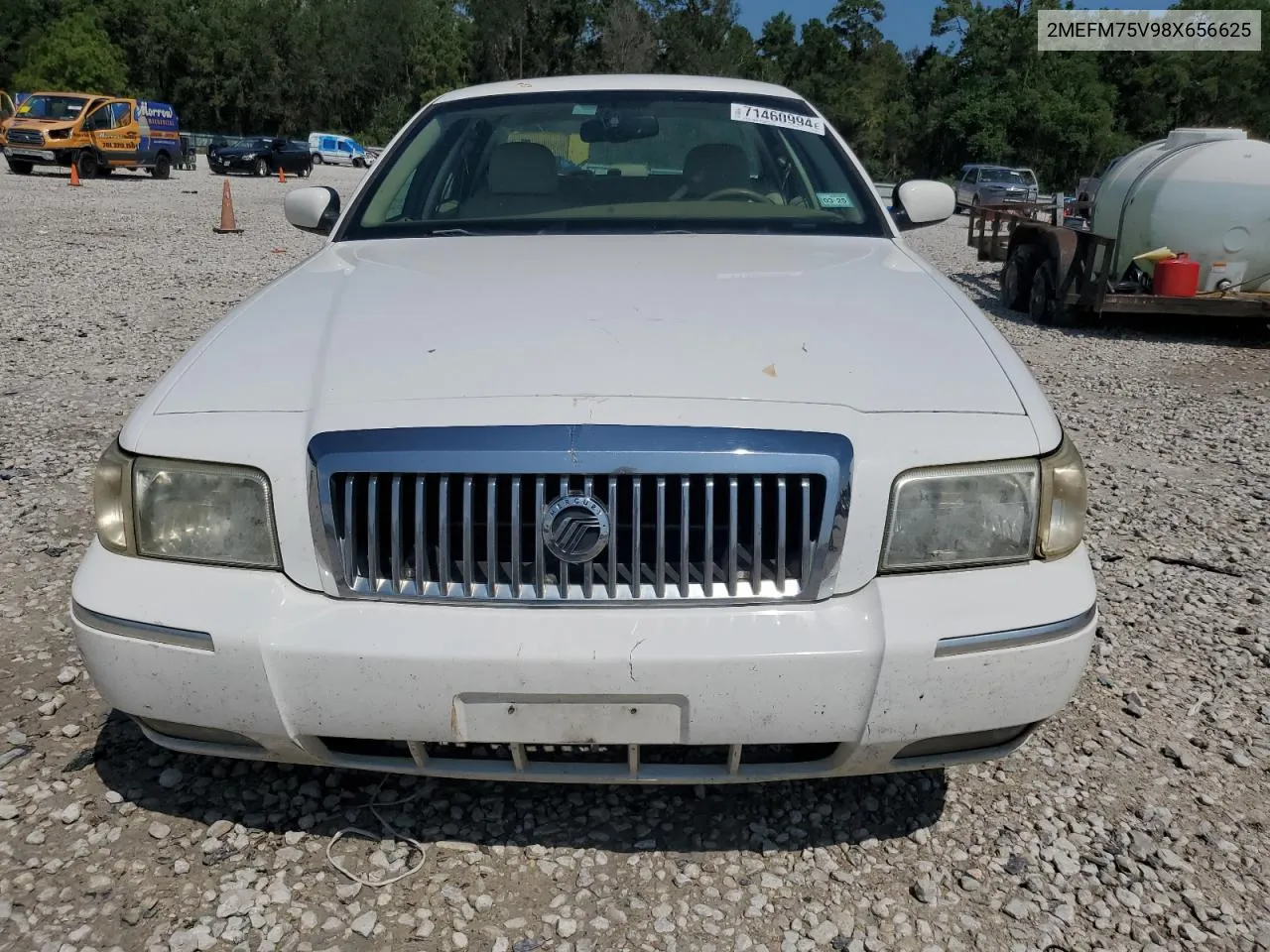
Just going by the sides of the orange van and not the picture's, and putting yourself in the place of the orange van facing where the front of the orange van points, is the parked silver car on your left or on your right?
on your left

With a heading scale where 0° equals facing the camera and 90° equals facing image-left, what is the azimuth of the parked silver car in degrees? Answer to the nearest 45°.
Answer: approximately 315°

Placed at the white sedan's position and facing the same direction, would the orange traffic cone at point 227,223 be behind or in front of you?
behind

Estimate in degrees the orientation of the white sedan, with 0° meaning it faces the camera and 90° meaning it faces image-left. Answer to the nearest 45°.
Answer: approximately 0°

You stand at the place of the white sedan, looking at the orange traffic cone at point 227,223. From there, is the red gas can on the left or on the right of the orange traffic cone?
right

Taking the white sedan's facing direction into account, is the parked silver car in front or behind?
behind

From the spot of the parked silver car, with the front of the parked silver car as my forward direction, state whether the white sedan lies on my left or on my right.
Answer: on my right

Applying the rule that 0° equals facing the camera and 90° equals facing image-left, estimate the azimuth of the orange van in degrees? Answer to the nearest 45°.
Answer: approximately 45°
